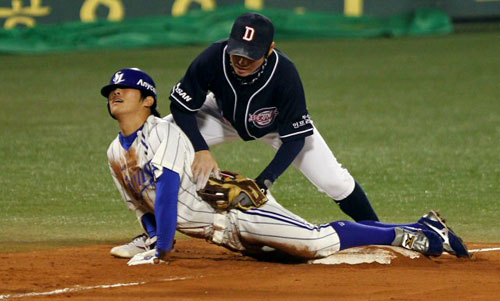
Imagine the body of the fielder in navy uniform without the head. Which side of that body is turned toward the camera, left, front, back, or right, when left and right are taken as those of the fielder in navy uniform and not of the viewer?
front
